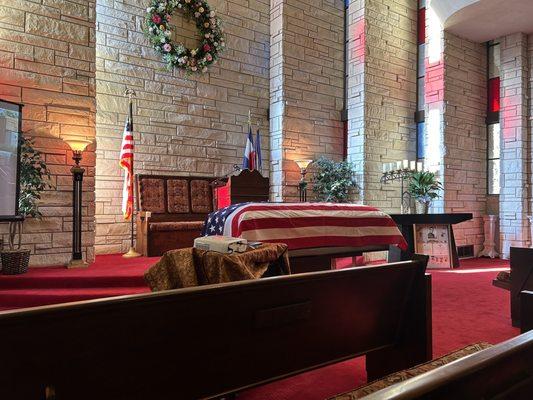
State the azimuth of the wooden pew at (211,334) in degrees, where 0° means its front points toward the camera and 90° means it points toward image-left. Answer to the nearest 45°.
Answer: approximately 135°

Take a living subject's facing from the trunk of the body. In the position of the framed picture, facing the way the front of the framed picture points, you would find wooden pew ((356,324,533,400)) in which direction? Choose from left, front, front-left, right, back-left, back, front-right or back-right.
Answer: front

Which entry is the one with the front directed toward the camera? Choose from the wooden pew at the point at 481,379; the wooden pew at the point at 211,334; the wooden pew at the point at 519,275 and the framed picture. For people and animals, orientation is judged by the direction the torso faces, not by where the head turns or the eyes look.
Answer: the framed picture

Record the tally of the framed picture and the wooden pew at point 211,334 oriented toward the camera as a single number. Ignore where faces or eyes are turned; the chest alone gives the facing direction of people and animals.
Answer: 1

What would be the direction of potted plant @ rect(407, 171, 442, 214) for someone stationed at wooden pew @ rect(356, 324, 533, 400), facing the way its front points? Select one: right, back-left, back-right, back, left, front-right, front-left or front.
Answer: front-right

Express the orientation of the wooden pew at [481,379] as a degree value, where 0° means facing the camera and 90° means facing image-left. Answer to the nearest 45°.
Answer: approximately 135°

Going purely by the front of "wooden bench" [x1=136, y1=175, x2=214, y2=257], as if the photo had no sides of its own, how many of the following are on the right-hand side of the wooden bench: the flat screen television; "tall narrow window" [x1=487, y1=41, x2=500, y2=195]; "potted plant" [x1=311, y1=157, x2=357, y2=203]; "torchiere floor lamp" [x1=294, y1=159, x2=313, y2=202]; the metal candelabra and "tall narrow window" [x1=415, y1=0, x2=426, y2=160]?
1

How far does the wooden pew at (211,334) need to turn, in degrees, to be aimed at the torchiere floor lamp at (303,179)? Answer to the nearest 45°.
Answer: approximately 45° to its right

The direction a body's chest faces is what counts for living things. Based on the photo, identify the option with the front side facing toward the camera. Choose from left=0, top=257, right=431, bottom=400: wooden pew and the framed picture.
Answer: the framed picture

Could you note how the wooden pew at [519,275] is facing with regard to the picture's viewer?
facing away from the viewer and to the left of the viewer

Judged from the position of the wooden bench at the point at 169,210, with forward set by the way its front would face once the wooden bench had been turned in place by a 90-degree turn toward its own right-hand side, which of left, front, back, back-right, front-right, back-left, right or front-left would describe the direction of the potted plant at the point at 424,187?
back-left

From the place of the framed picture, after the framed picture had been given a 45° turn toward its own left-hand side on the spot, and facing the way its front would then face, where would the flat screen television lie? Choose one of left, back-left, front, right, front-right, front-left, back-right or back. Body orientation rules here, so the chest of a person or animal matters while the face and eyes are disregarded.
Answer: right

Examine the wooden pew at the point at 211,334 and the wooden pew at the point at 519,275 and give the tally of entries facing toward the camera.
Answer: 0

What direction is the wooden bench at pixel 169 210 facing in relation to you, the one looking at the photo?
facing the viewer and to the right of the viewer

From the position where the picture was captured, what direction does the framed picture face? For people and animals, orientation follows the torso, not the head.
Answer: facing the viewer

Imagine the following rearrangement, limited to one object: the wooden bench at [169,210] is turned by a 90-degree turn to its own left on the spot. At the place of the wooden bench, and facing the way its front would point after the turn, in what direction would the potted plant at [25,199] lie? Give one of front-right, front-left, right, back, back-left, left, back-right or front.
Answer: back

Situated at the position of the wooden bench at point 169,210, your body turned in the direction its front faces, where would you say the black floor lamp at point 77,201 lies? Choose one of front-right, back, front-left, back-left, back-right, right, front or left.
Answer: right

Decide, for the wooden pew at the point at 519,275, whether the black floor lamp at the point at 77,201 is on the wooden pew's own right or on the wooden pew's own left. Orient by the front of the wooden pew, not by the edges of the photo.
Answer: on the wooden pew's own left

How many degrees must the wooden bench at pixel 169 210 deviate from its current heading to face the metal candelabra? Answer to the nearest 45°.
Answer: approximately 45° to its left

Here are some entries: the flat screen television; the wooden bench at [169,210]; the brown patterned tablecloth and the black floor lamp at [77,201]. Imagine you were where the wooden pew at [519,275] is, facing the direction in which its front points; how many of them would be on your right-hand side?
0

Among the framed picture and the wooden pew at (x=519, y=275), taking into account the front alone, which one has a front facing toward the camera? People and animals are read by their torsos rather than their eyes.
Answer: the framed picture
